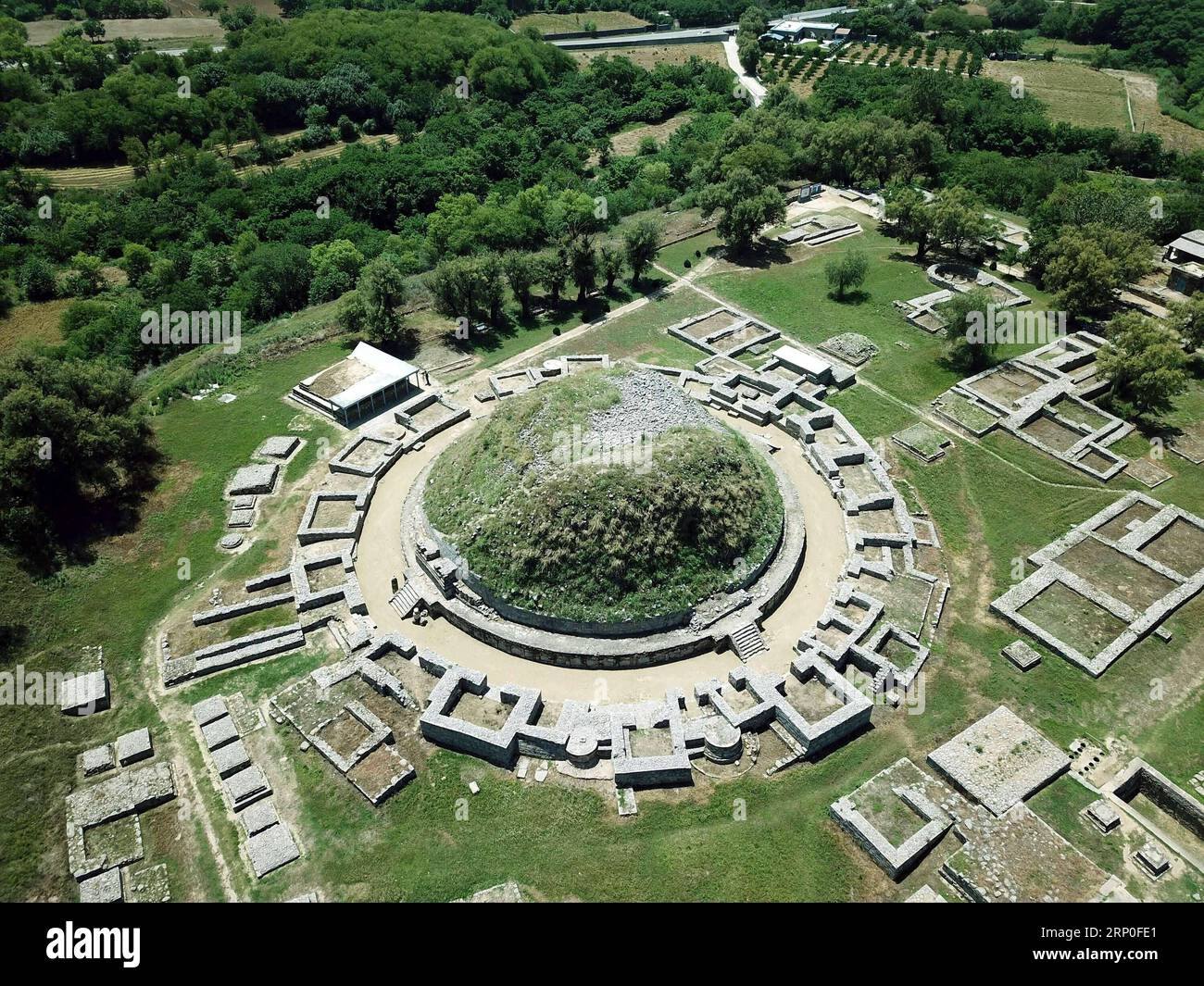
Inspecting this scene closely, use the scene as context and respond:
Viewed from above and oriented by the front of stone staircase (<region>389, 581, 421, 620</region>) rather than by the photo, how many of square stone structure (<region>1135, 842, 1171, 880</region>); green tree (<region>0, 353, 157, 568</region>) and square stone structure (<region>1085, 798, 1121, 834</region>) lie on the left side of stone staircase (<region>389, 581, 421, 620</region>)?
2

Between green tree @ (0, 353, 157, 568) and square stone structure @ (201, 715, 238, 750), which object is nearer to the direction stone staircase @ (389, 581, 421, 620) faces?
the square stone structure

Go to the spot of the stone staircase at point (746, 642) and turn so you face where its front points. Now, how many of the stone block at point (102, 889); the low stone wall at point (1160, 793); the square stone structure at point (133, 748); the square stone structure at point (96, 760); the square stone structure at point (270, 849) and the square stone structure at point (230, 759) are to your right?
5

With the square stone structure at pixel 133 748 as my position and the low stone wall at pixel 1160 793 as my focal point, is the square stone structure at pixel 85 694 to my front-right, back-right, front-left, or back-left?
back-left

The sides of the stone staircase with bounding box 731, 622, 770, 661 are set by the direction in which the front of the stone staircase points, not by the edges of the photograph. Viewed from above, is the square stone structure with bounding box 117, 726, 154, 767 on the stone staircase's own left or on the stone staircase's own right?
on the stone staircase's own right

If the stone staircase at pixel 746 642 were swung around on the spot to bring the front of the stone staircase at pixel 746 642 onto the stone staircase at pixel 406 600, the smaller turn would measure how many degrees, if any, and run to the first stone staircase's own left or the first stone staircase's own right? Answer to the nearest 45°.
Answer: approximately 135° to the first stone staircase's own right

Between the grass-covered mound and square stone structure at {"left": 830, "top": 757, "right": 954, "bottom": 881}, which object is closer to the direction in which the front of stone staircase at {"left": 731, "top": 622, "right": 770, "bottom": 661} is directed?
the square stone structure

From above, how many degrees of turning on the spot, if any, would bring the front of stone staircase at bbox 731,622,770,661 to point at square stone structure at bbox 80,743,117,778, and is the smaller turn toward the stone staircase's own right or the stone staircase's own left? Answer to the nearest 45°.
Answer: approximately 90° to the stone staircase's own right

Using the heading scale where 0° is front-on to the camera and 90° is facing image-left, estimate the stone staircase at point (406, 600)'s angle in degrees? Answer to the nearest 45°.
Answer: approximately 45°

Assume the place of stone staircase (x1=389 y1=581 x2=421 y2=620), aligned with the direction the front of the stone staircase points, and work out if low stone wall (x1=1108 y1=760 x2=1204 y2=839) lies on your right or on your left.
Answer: on your left

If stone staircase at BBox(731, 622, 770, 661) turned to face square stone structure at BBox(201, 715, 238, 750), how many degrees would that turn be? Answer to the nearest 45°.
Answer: approximately 90° to its right

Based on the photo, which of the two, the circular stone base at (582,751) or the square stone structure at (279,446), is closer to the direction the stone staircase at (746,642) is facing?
the circular stone base

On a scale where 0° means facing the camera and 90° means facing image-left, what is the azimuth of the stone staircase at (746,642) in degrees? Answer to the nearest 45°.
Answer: approximately 315°
